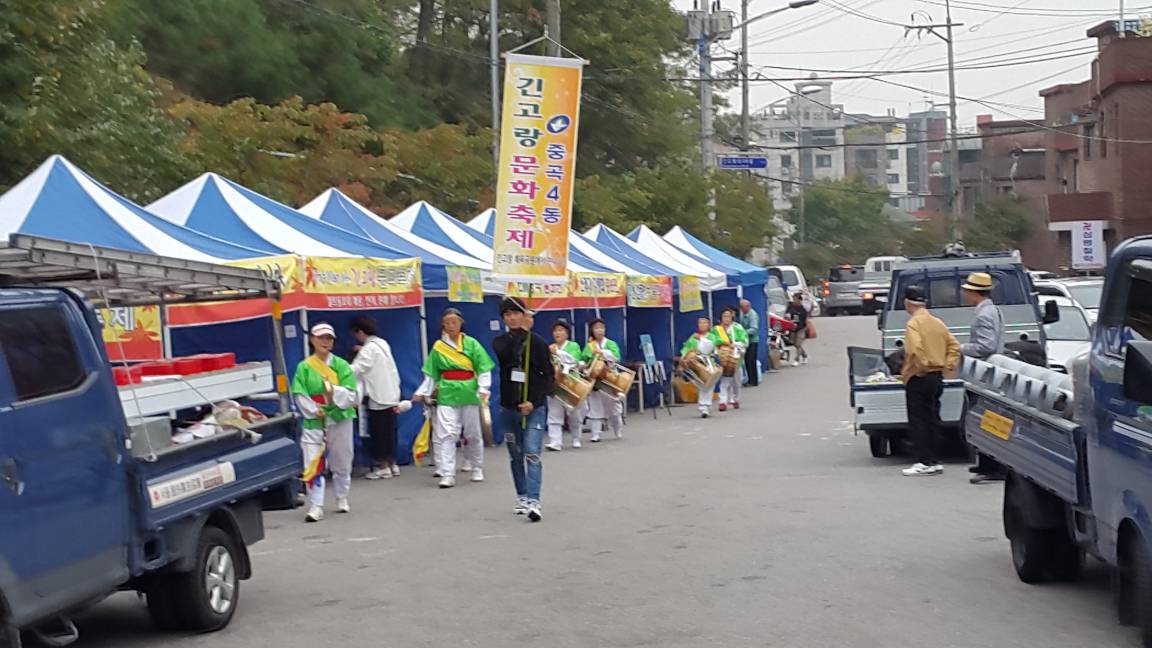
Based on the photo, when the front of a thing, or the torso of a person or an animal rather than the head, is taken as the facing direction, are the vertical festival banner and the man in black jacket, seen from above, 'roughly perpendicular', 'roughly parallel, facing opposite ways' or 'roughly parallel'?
roughly parallel

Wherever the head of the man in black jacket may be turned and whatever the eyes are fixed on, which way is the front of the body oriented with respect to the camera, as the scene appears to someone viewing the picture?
toward the camera

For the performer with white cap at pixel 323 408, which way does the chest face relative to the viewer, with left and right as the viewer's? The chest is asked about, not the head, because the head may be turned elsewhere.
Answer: facing the viewer

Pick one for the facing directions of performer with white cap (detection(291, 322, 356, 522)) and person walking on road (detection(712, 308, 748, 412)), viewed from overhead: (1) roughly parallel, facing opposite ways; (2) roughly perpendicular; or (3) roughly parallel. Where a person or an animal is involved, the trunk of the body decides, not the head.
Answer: roughly parallel

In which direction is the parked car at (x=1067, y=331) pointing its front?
toward the camera

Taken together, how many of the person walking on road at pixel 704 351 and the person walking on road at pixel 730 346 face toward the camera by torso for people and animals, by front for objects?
2

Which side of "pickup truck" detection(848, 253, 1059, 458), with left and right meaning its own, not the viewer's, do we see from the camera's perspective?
back

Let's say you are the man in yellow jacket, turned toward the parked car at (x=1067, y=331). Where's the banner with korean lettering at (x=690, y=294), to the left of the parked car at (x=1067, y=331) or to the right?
left

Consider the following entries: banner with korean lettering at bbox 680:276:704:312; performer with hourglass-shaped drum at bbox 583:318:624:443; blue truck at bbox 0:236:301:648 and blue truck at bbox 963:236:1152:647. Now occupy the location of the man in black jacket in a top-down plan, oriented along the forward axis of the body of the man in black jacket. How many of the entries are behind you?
2

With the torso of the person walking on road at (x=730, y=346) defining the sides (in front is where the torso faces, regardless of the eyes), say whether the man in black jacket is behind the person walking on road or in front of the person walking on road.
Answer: in front

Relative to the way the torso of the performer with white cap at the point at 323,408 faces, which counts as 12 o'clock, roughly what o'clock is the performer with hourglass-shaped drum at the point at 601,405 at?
the performer with hourglass-shaped drum at the point at 601,405 is roughly at 7 o'clock from the performer with white cap at the point at 323,408.

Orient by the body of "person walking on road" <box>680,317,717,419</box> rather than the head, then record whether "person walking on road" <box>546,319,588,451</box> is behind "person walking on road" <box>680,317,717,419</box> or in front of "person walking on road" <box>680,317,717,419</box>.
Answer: in front

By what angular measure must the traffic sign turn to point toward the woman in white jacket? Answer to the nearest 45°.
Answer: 0° — it already faces them

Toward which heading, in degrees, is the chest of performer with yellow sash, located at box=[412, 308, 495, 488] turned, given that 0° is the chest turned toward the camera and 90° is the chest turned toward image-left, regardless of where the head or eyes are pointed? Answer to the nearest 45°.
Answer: approximately 0°

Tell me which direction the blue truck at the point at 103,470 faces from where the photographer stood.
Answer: facing the viewer and to the left of the viewer

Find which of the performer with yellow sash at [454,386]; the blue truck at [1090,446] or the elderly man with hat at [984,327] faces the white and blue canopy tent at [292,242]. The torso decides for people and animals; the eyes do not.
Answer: the elderly man with hat
